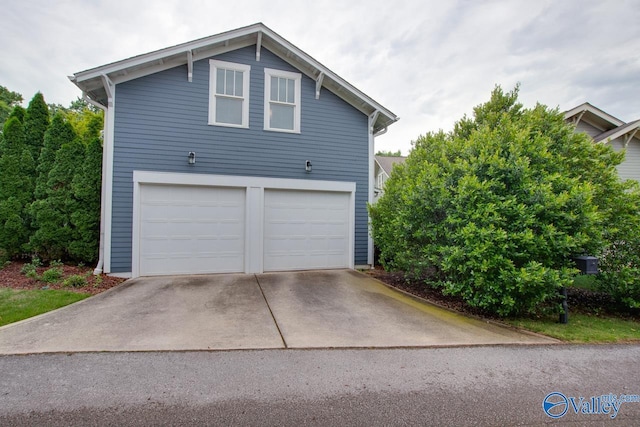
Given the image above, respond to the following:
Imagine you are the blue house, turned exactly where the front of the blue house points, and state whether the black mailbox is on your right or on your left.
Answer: on your left

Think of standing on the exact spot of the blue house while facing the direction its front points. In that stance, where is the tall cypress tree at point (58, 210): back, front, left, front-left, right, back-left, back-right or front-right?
right

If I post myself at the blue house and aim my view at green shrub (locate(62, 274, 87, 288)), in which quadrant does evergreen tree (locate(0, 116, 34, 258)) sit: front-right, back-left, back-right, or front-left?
front-right

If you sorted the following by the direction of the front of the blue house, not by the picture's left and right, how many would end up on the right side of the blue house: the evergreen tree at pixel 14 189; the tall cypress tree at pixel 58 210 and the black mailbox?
2

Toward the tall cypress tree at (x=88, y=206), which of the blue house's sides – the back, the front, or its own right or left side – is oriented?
right

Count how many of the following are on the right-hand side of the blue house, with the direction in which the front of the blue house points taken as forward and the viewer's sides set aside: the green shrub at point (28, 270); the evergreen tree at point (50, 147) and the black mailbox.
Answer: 2

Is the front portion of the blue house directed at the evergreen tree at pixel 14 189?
no

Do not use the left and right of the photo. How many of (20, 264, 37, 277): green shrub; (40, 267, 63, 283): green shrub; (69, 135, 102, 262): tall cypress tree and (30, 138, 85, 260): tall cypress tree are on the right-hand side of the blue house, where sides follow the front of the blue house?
4

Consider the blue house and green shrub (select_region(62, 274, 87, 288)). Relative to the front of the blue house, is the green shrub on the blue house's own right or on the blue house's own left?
on the blue house's own right

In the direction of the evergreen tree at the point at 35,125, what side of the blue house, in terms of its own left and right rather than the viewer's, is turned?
right

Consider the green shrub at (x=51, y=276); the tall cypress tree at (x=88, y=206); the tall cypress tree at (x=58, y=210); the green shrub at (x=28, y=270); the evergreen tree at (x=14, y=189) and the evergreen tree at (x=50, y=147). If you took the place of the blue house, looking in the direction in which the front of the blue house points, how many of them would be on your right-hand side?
6

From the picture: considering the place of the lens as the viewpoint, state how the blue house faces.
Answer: facing the viewer

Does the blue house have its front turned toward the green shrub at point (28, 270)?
no

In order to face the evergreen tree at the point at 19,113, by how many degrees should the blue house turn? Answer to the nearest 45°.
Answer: approximately 90° to its right

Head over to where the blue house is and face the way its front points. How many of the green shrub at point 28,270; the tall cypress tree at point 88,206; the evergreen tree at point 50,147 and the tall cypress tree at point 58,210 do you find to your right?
4
